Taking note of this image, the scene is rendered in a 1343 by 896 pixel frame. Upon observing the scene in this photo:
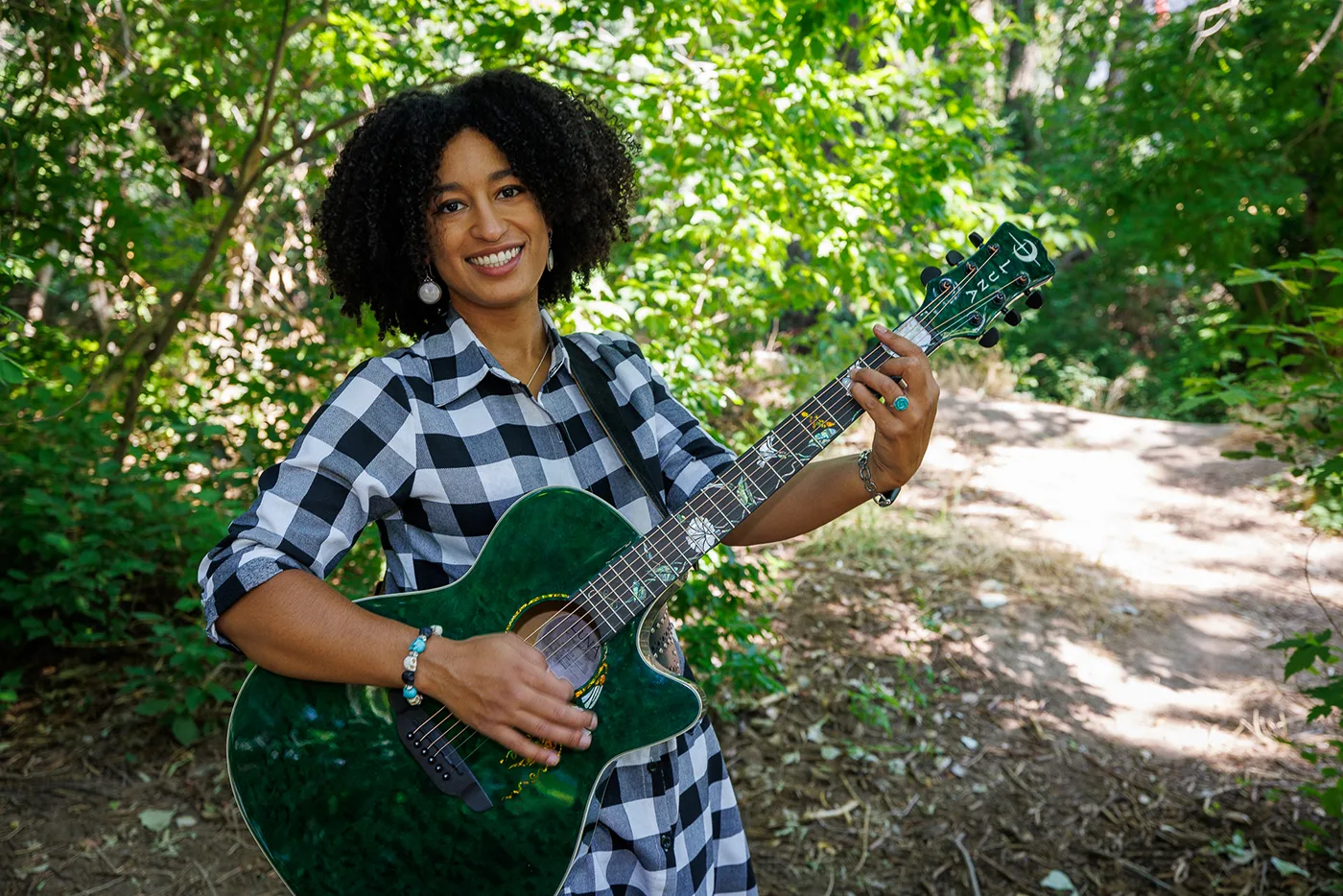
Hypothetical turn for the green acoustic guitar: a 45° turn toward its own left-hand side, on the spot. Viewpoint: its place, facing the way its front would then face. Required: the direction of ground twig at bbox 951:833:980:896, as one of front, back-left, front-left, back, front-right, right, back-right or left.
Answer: left

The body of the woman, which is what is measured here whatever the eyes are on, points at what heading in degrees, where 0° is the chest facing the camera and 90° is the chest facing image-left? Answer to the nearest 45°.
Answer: approximately 315°
